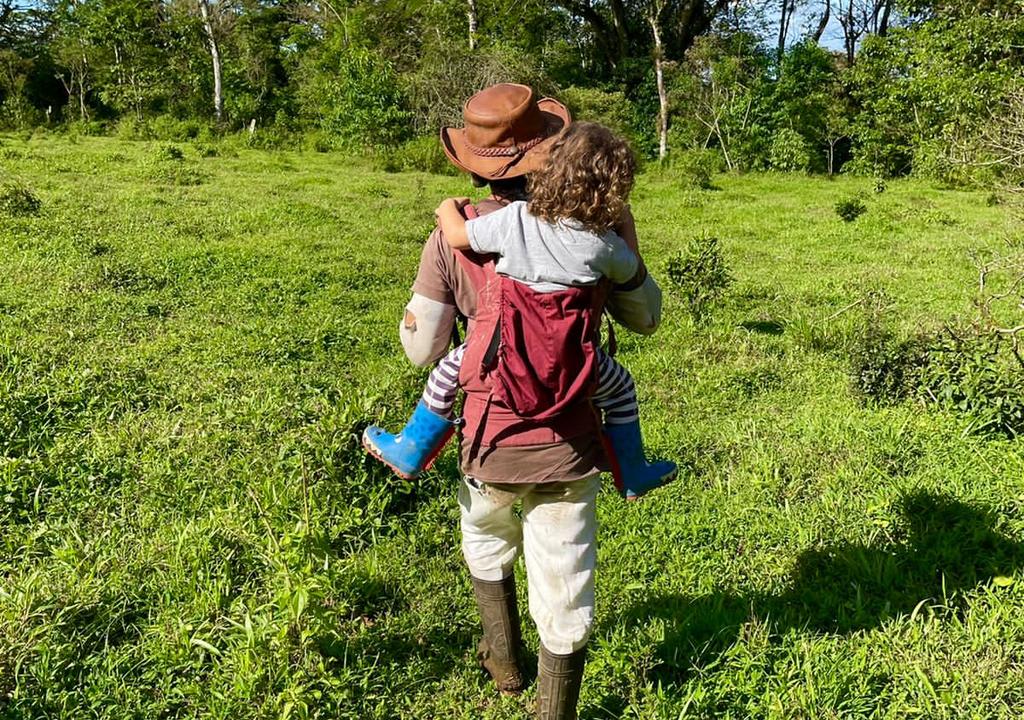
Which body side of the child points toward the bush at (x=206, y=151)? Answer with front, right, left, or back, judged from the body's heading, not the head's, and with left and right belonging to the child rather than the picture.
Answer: front

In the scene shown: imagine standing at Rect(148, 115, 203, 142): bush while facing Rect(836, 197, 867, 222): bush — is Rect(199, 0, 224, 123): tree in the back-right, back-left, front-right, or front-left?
back-left

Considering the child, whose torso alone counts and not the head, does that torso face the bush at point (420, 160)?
yes

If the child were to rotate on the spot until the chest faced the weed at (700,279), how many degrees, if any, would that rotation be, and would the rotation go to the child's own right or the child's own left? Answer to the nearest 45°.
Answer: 0° — they already face it

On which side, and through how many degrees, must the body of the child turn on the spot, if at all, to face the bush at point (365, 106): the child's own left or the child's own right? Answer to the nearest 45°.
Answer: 0° — they already face it

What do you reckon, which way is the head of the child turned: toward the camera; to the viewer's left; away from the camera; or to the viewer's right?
away from the camera

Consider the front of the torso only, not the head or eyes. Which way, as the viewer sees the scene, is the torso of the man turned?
away from the camera

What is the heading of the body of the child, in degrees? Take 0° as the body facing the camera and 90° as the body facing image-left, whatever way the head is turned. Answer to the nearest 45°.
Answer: approximately 180°

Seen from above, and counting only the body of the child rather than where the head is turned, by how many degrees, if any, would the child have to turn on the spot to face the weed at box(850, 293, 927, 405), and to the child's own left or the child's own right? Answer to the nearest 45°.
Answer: approximately 45° to the child's own right

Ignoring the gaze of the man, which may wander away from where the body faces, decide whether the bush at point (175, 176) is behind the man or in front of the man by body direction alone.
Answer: in front
